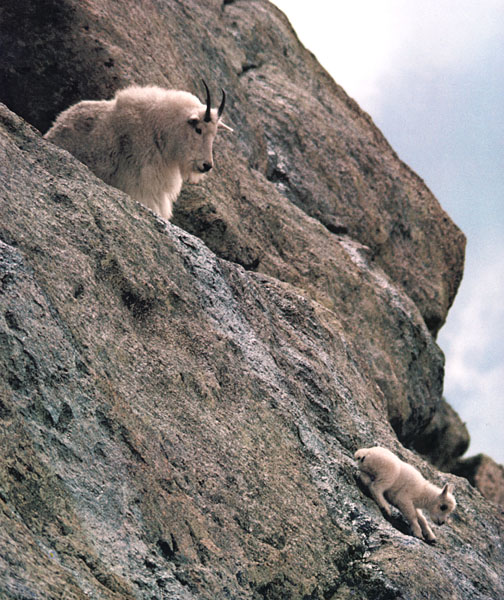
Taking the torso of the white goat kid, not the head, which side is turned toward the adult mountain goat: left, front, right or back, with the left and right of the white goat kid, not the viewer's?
back

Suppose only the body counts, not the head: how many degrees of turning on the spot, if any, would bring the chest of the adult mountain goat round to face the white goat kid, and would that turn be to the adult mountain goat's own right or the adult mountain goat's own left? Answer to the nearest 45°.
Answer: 0° — it already faces it

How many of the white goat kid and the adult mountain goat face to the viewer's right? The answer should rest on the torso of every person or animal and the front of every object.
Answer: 2

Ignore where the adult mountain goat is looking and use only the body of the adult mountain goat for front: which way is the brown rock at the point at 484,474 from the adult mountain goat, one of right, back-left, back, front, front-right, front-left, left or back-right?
front-left

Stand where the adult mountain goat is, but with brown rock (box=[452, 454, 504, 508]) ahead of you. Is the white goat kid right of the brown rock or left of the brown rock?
right

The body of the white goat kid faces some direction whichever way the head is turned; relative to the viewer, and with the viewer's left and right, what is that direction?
facing to the right of the viewer

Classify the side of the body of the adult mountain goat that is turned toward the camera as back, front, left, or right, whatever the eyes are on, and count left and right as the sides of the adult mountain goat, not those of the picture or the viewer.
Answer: right
